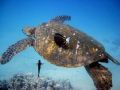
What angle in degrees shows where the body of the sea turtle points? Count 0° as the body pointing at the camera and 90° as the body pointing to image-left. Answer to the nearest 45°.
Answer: approximately 135°
